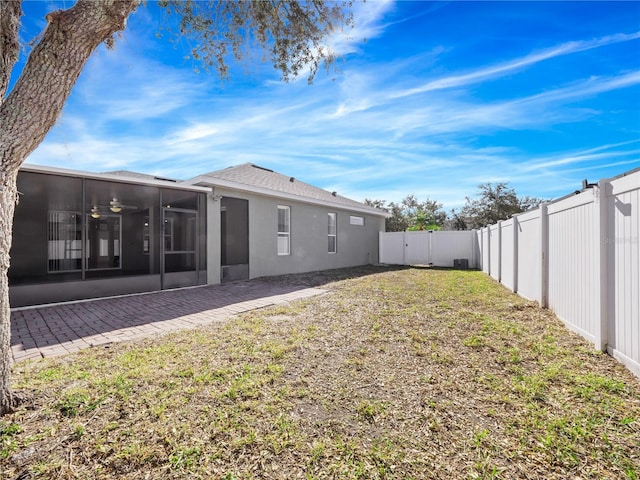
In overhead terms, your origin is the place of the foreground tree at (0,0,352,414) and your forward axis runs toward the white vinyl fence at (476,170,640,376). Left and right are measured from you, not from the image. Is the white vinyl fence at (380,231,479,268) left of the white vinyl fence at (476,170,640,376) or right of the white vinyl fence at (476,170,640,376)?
left

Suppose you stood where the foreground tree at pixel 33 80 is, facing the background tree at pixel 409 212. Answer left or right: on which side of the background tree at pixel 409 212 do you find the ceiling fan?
left

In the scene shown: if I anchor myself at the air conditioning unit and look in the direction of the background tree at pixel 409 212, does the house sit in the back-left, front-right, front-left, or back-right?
back-left
